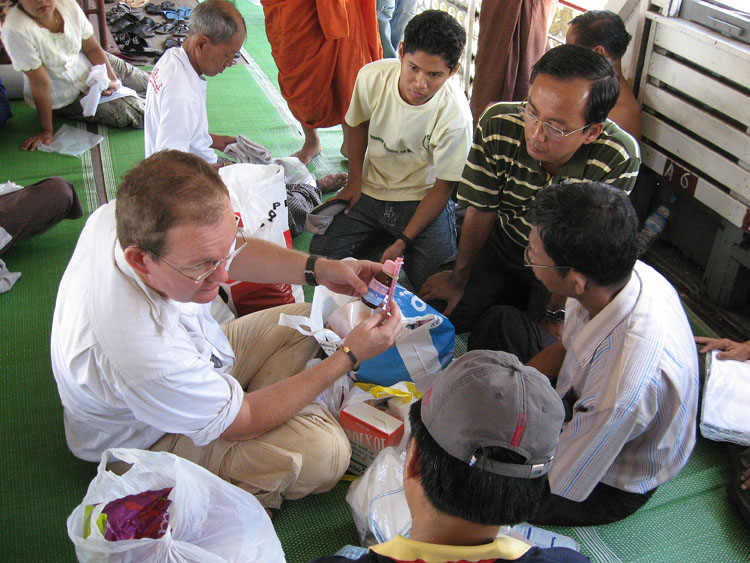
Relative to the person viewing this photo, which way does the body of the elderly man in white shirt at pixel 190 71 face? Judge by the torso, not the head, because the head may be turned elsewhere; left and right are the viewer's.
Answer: facing to the right of the viewer

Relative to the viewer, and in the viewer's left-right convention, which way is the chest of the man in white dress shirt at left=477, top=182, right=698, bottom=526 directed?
facing to the left of the viewer

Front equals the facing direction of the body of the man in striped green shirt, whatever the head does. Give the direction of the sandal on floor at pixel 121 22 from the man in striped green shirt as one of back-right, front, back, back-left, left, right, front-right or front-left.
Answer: right

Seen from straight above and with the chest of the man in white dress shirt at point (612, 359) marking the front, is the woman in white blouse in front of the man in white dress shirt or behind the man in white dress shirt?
in front

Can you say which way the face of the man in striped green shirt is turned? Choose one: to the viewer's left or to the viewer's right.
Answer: to the viewer's left

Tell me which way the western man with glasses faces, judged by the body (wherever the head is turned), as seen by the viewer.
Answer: to the viewer's right

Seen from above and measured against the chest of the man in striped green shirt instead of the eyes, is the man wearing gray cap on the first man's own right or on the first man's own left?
on the first man's own left

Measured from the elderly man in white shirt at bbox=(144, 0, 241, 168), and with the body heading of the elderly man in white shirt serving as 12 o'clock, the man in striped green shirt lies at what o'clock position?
The man in striped green shirt is roughly at 1 o'clock from the elderly man in white shirt.

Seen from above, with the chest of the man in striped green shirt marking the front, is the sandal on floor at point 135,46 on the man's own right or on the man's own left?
on the man's own right

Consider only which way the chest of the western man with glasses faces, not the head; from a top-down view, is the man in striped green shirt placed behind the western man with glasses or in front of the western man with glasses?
in front

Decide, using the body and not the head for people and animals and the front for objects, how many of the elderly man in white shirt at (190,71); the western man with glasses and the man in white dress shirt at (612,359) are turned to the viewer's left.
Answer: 1

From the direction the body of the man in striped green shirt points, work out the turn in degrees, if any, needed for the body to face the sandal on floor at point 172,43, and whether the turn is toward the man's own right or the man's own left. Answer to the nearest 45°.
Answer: approximately 90° to the man's own right

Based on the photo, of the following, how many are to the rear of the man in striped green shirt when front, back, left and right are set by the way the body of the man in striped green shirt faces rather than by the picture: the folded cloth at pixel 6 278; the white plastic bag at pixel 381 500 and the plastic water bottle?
1

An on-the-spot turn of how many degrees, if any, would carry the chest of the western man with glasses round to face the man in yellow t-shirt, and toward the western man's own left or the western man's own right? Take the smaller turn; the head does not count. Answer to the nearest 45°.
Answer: approximately 45° to the western man's own left

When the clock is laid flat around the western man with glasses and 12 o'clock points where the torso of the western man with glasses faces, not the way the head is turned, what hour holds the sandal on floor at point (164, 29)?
The sandal on floor is roughly at 9 o'clock from the western man with glasses.
